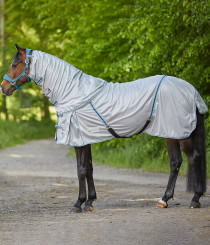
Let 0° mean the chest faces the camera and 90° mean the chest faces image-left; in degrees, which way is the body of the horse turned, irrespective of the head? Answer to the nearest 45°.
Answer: approximately 90°
